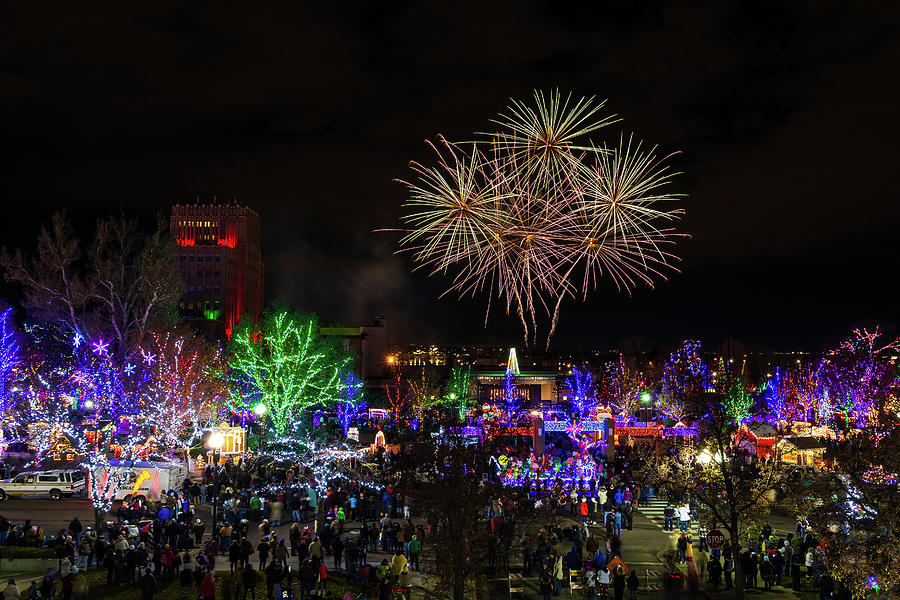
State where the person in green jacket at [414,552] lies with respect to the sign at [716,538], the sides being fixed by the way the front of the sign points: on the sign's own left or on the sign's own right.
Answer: on the sign's own right

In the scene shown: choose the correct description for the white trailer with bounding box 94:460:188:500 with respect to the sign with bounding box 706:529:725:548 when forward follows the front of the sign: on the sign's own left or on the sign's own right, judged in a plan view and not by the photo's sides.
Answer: on the sign's own right

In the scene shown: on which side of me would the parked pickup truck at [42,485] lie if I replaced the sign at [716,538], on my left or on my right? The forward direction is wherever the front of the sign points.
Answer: on my right

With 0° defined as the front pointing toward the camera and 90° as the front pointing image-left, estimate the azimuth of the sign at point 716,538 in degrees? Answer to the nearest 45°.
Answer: approximately 0°

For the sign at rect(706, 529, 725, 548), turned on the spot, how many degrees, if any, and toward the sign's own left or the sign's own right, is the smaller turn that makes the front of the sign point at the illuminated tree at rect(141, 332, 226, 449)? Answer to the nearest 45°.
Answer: approximately 135° to the sign's own right

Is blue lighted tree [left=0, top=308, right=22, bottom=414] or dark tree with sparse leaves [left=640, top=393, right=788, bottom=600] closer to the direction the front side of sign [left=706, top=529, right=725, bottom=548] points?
the dark tree with sparse leaves
